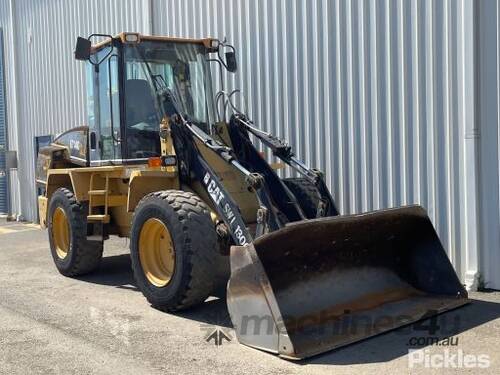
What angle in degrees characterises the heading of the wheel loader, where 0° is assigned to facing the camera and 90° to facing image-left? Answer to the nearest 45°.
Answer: approximately 315°
